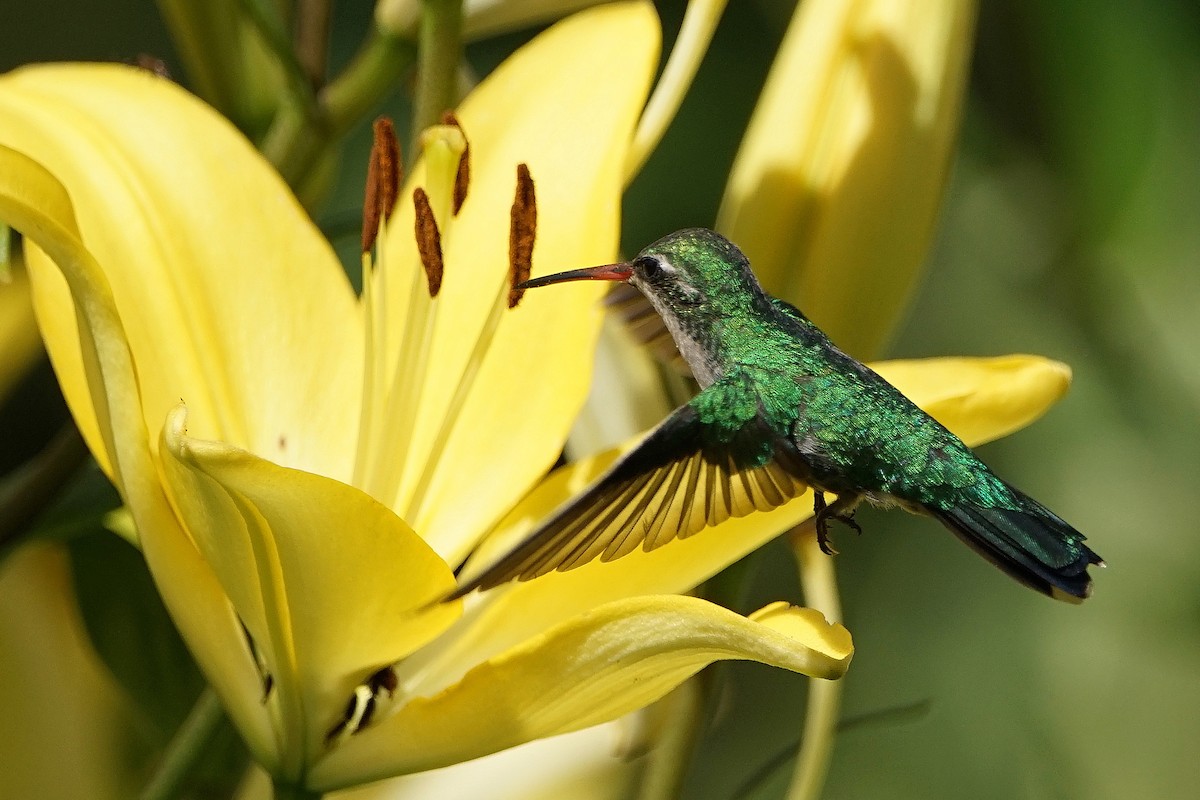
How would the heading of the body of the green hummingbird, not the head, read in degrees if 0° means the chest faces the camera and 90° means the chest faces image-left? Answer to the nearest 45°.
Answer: approximately 90°
